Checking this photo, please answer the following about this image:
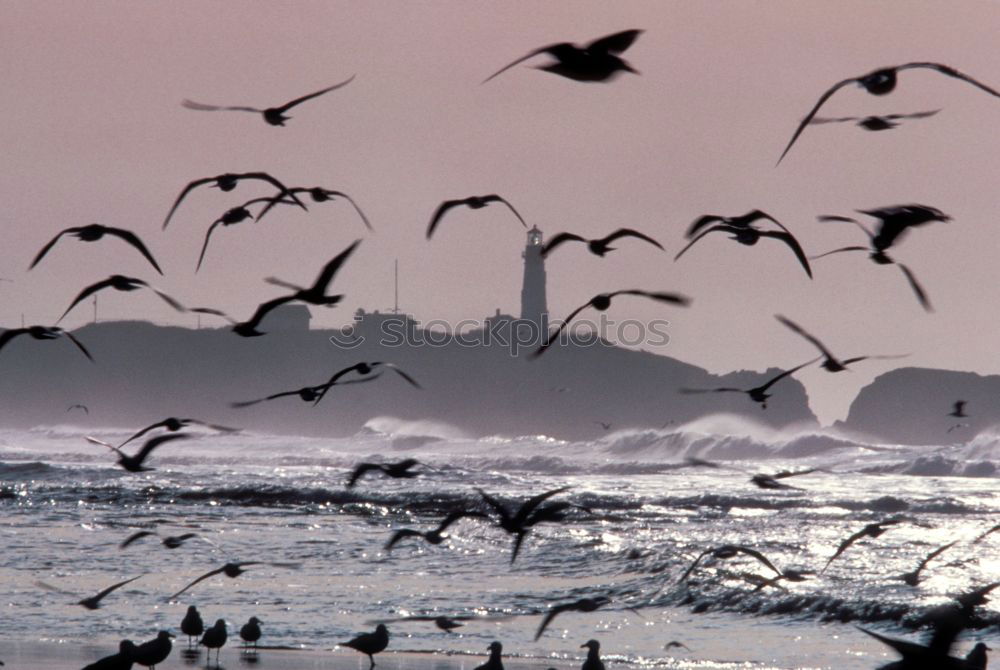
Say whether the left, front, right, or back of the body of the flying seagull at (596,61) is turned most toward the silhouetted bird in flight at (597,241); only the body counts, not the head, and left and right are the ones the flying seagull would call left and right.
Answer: left

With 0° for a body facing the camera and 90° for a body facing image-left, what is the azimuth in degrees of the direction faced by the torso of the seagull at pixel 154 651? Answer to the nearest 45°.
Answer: approximately 270°

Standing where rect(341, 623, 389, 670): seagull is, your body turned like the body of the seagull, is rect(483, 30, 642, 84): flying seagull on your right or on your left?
on your right
